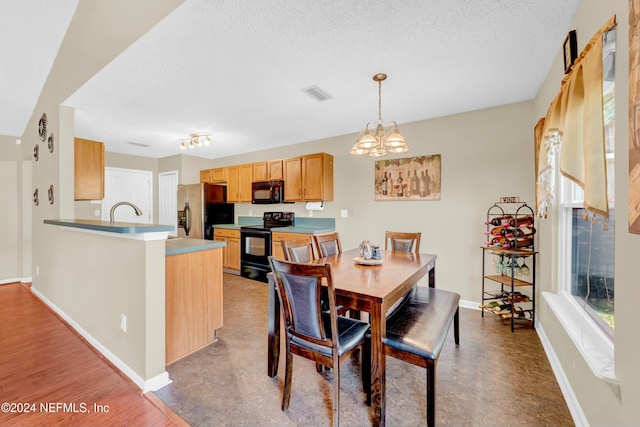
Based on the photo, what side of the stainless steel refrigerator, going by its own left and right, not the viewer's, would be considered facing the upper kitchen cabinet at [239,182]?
left

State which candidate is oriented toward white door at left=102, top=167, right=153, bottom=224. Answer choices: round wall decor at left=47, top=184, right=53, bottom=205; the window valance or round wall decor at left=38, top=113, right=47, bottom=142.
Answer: the window valance

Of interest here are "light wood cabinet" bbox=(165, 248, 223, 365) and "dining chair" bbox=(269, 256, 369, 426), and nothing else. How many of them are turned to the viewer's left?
0

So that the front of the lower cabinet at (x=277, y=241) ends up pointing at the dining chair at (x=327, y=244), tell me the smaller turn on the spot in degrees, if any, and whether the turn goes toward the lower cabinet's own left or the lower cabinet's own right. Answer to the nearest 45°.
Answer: approximately 45° to the lower cabinet's own left

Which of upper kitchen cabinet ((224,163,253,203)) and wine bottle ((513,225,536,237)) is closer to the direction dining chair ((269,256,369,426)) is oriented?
the wine bottle

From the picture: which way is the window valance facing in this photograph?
to the viewer's left

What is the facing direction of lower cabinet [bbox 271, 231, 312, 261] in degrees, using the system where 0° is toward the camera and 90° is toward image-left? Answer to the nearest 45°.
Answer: approximately 45°

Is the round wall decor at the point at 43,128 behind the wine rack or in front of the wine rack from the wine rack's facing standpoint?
in front
